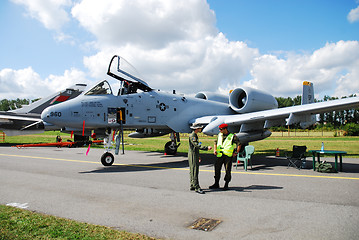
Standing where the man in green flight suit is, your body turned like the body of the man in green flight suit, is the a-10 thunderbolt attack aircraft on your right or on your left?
on your left

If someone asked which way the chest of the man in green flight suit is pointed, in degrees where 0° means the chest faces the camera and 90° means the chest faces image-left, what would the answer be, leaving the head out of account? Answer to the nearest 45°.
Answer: approximately 270°

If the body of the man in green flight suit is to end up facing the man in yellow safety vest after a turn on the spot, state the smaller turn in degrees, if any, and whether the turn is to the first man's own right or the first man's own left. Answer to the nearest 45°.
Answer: approximately 45° to the first man's own left

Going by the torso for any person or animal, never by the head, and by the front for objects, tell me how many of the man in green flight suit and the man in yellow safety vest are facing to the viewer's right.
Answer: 1

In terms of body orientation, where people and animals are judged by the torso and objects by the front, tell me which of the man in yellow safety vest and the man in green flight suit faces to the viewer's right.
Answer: the man in green flight suit

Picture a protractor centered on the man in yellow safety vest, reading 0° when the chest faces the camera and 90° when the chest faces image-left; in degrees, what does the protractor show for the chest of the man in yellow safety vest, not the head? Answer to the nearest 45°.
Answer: approximately 45°

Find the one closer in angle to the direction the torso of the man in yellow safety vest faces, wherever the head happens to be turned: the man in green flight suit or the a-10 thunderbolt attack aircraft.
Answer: the man in green flight suit
